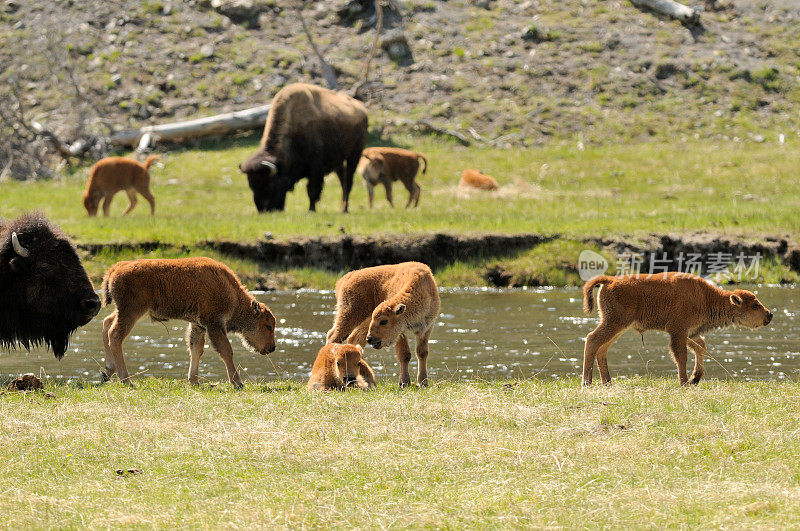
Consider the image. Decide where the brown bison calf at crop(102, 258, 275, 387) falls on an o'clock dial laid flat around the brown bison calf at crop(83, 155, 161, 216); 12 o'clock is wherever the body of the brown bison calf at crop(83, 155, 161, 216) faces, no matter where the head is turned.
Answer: the brown bison calf at crop(102, 258, 275, 387) is roughly at 9 o'clock from the brown bison calf at crop(83, 155, 161, 216).

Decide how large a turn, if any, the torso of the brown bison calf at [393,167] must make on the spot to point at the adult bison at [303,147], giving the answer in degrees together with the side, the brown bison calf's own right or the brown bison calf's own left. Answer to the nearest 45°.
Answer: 0° — it already faces it

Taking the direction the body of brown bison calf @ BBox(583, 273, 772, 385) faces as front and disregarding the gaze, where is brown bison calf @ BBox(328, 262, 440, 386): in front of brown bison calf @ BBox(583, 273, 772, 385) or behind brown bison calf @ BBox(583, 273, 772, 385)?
behind

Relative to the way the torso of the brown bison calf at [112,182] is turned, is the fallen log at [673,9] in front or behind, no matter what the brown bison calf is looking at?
behind

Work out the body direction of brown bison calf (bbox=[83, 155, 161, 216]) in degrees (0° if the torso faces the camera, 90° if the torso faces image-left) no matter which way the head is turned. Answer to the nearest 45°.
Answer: approximately 90°

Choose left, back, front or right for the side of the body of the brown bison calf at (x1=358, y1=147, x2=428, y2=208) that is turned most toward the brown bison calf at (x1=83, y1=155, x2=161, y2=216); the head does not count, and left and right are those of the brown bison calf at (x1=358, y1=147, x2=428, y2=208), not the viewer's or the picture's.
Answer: front

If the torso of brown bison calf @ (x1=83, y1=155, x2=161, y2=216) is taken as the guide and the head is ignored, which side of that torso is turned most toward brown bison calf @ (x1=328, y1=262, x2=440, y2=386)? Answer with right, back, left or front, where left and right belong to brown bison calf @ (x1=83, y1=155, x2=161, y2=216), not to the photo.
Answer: left

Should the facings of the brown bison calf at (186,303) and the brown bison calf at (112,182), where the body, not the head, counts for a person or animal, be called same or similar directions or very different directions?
very different directions

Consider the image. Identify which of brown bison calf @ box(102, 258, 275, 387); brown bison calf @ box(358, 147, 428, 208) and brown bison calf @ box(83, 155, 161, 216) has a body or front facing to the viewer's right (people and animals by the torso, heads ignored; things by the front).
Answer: brown bison calf @ box(102, 258, 275, 387)

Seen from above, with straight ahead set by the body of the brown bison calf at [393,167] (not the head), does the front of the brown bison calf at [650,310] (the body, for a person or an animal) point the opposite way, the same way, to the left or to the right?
the opposite way

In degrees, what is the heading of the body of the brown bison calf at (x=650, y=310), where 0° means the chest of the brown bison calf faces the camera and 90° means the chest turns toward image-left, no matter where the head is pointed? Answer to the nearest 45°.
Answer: approximately 270°

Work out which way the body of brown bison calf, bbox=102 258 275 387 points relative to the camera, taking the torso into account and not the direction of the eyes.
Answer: to the viewer's right

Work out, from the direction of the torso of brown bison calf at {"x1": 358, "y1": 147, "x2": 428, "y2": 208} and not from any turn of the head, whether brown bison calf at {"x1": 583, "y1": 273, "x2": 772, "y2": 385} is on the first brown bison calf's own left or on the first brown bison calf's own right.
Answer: on the first brown bison calf's own left

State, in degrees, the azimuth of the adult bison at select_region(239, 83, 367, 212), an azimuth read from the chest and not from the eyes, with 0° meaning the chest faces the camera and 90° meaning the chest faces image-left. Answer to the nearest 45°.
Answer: approximately 45°

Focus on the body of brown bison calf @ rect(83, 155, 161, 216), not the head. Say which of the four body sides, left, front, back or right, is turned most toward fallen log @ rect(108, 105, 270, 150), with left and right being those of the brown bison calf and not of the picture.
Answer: right

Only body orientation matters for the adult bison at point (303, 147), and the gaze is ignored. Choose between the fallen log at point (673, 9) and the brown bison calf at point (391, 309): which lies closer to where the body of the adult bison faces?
the brown bison calf

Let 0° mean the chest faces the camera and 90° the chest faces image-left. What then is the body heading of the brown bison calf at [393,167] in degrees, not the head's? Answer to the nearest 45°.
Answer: approximately 90°

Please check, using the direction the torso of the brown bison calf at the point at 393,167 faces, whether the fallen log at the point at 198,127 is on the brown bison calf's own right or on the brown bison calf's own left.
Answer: on the brown bison calf's own right
